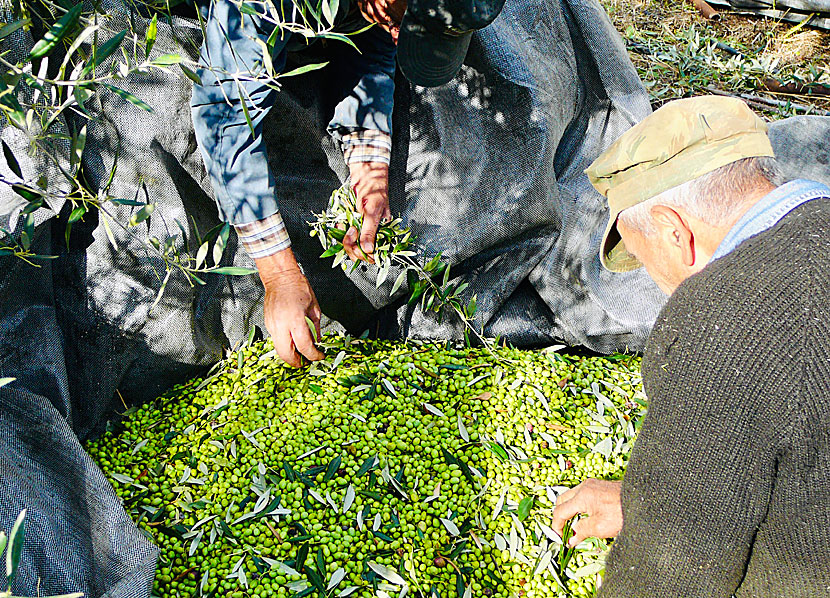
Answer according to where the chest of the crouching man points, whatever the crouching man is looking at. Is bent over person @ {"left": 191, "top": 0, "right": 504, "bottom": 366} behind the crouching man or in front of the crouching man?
in front

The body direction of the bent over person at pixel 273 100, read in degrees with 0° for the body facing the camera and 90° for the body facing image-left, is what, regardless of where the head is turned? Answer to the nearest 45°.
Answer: approximately 315°

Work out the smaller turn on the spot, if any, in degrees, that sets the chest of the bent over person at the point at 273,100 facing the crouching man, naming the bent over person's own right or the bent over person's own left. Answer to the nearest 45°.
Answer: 0° — they already face them

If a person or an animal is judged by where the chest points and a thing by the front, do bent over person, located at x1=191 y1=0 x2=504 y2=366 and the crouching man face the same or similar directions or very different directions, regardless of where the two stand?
very different directions

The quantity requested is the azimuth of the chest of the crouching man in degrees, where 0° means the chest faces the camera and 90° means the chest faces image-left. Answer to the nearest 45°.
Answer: approximately 135°
